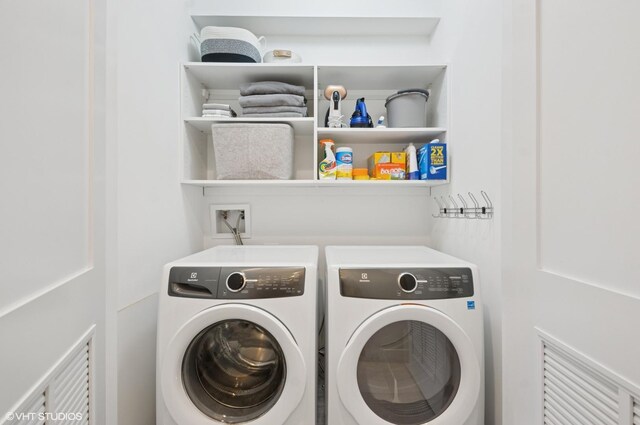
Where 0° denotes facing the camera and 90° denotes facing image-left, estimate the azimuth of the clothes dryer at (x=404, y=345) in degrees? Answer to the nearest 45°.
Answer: approximately 0°

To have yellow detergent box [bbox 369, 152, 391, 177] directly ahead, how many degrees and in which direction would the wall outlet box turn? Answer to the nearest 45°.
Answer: approximately 45° to its left

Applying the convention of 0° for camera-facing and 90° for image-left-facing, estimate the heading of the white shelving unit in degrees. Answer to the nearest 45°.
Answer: approximately 0°

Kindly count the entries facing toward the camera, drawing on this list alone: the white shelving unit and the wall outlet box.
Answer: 2
